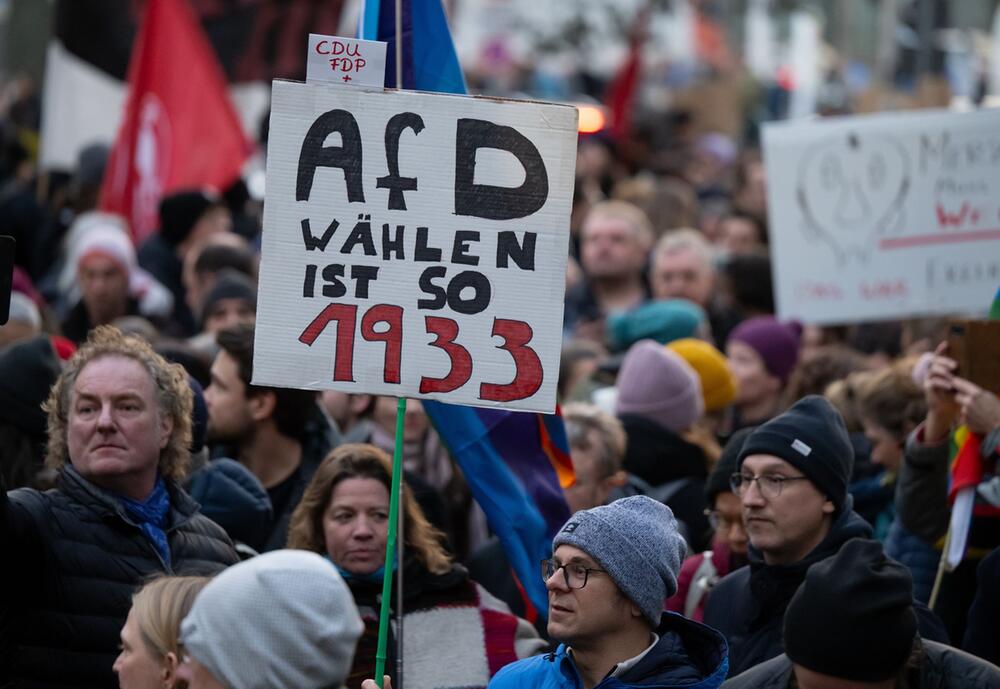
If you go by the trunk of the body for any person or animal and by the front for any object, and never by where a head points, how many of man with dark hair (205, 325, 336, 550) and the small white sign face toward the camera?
1

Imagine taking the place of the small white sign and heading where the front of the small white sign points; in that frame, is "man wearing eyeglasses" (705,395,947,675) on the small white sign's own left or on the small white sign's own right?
on the small white sign's own left

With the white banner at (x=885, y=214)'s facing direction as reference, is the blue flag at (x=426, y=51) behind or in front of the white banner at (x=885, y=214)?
in front

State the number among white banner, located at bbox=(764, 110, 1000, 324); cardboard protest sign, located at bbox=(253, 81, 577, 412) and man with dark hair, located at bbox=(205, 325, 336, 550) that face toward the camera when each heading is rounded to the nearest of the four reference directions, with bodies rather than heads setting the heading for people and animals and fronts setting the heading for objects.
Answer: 2

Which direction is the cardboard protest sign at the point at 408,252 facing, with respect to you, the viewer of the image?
facing the viewer

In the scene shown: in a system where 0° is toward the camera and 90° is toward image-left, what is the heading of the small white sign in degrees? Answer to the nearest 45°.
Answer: approximately 0°

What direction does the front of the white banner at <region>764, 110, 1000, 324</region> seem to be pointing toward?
toward the camera

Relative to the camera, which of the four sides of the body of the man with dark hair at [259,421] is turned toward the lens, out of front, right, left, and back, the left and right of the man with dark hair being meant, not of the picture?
left

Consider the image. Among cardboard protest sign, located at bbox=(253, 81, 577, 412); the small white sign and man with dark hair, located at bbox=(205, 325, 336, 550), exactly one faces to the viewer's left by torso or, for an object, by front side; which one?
the man with dark hair

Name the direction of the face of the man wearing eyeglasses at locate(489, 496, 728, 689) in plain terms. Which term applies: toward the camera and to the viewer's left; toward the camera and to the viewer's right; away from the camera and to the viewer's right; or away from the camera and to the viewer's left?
toward the camera and to the viewer's left

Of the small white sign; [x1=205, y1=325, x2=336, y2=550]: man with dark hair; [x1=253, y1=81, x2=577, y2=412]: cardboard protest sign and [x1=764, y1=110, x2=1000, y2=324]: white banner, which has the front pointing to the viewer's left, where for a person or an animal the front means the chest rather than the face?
the man with dark hair

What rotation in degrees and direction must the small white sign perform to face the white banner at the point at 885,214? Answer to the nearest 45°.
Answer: approximately 135° to its left

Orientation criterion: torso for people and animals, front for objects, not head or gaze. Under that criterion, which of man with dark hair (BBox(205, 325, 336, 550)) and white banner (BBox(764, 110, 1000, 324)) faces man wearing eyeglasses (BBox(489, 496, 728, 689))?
the white banner
